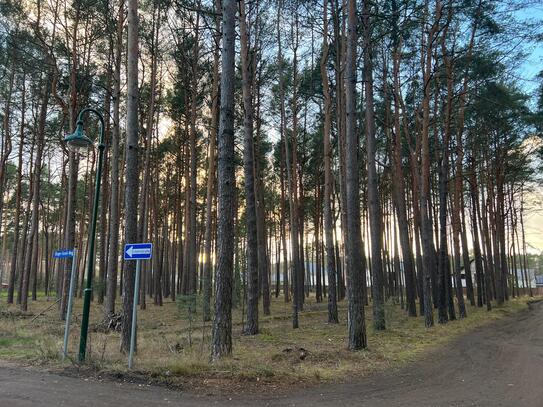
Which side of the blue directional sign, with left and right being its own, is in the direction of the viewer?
front
